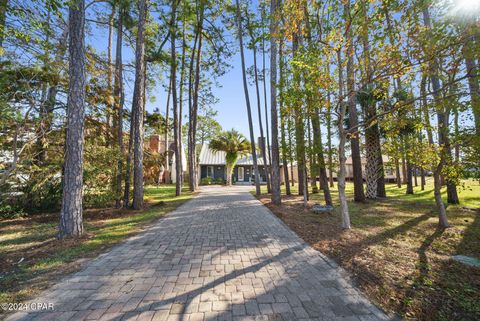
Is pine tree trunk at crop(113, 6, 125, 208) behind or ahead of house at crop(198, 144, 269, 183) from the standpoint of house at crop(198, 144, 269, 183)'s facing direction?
ahead

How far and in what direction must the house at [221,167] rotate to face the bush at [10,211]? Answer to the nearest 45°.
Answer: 0° — it already faces it

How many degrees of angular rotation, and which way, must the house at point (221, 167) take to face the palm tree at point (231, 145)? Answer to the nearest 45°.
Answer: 0° — it already faces it

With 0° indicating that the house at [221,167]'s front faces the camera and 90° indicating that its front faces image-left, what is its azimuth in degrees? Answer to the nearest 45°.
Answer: approximately 0°

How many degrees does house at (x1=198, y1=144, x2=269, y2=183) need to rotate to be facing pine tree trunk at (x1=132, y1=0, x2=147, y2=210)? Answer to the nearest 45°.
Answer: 0° — it already faces it
